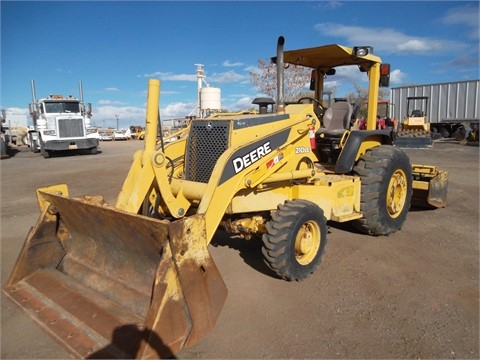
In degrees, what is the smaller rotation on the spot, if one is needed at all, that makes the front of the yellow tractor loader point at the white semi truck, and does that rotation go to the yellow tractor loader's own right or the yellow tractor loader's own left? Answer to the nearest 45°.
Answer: approximately 90° to the yellow tractor loader's own right

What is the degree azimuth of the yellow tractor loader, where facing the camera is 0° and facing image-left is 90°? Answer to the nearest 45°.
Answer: approximately 45°

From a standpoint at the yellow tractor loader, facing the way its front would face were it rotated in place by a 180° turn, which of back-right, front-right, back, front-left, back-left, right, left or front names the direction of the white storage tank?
front-left
